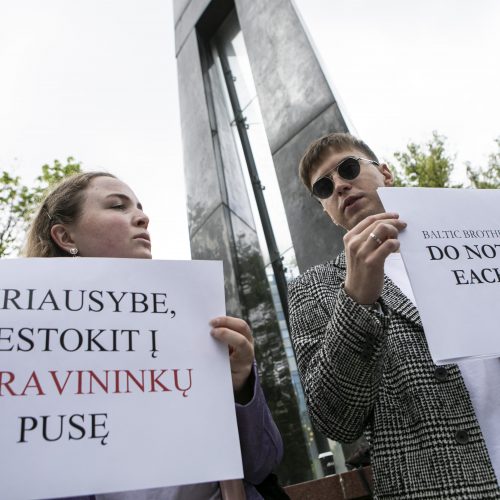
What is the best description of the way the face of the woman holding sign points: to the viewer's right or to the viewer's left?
to the viewer's right

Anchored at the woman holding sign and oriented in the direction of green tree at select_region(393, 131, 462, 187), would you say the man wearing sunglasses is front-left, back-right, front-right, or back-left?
front-right

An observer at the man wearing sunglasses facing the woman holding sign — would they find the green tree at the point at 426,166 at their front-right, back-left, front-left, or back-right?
back-right

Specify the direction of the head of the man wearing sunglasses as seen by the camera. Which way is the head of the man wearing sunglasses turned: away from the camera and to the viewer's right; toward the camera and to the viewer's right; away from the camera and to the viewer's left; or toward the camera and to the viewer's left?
toward the camera and to the viewer's left

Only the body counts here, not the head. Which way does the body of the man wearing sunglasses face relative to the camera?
toward the camera

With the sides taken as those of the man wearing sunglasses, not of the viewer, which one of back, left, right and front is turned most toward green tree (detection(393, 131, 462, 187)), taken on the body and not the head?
back

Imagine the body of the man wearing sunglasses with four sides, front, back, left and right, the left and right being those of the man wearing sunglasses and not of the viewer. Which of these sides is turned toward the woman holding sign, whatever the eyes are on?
right

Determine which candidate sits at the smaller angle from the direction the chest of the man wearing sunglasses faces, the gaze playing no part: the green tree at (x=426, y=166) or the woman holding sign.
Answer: the woman holding sign
